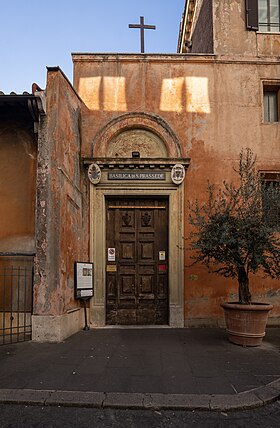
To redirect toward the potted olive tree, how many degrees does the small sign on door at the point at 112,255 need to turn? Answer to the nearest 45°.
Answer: approximately 45° to its left

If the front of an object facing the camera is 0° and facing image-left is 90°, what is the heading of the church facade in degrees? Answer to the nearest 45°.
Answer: approximately 0°

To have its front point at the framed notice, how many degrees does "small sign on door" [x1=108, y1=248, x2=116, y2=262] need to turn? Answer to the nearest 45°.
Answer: approximately 45° to its right

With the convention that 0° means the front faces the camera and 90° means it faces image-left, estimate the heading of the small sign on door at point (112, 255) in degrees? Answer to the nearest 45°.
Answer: approximately 0°
